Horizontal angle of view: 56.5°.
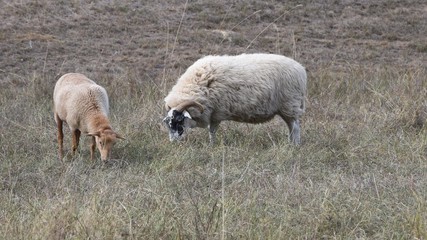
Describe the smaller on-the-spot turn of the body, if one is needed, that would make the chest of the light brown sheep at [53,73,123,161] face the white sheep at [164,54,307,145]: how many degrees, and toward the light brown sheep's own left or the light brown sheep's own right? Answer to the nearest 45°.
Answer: approximately 45° to the light brown sheep's own left

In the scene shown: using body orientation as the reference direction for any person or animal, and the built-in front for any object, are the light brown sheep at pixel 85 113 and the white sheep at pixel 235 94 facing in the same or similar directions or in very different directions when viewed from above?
very different directions

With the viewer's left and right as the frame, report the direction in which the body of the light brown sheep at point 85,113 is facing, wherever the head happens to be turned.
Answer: facing the viewer and to the right of the viewer

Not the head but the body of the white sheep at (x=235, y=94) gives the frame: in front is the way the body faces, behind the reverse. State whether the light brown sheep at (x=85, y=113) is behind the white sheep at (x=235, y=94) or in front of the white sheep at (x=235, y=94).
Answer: in front

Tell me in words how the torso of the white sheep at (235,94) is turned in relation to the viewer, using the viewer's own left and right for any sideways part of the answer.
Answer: facing to the left of the viewer

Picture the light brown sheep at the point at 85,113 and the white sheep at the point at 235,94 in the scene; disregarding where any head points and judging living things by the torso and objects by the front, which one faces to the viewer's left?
the white sheep at the point at 235,94

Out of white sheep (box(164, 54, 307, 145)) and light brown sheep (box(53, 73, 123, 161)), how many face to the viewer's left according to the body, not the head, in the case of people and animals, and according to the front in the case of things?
1
